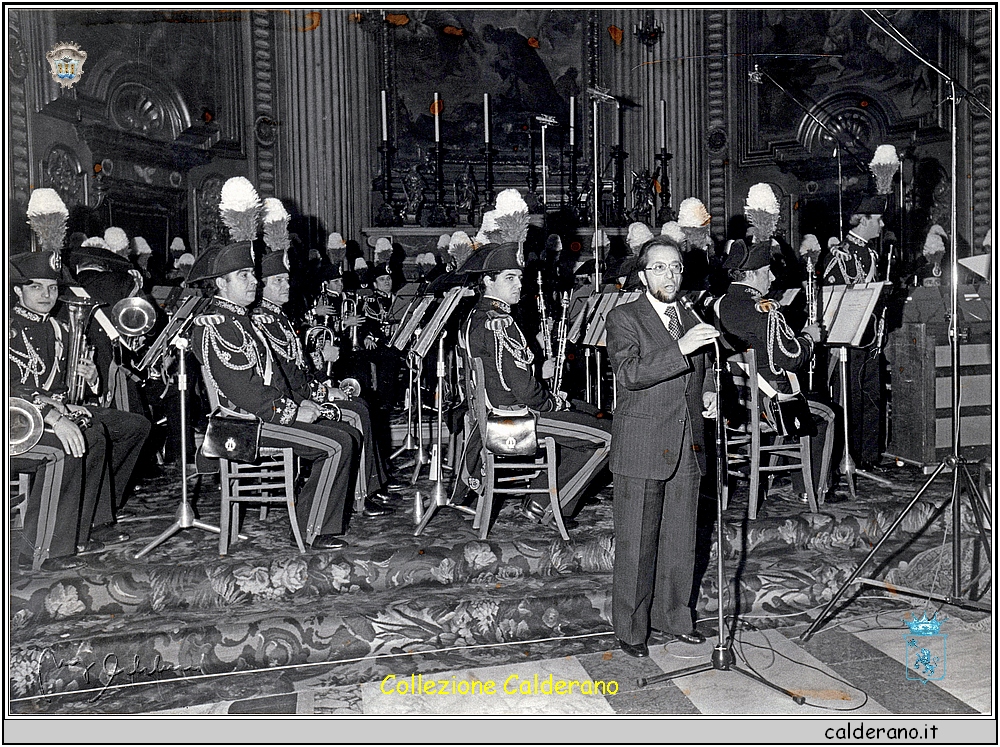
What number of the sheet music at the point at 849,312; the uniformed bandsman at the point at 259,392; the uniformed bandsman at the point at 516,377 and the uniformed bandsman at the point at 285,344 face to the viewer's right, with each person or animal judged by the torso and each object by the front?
3

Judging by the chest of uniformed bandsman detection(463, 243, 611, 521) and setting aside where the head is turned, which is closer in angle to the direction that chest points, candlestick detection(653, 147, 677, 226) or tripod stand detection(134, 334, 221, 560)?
the candlestick

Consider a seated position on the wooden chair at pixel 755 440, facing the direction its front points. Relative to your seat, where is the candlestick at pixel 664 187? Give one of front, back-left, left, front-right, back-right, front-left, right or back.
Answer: front-left

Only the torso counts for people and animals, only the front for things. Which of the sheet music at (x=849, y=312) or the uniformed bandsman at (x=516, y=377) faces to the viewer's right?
the uniformed bandsman

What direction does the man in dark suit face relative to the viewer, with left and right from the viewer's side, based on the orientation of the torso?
facing the viewer and to the right of the viewer

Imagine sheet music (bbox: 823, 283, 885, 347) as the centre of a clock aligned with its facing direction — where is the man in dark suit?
The man in dark suit is roughly at 11 o'clock from the sheet music.

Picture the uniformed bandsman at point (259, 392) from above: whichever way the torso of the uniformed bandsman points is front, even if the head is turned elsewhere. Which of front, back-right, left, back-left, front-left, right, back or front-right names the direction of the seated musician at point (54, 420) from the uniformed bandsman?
back

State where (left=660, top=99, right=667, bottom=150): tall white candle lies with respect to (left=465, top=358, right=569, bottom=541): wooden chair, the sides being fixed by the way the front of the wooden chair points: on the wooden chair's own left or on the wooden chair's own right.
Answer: on the wooden chair's own left

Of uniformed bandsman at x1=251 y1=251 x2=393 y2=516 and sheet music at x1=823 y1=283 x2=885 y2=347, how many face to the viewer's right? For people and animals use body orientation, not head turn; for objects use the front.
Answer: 1

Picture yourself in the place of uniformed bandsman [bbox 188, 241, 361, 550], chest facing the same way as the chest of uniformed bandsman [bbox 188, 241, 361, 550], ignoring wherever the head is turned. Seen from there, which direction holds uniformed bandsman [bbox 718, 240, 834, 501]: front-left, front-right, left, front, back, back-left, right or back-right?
front

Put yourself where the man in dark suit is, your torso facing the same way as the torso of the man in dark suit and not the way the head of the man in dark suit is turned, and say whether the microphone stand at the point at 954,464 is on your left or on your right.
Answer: on your left

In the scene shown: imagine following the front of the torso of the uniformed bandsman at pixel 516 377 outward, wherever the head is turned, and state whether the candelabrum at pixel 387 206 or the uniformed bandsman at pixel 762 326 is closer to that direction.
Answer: the uniformed bandsman

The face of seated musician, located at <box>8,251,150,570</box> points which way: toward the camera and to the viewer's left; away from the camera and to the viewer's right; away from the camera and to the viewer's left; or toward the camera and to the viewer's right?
toward the camera and to the viewer's right

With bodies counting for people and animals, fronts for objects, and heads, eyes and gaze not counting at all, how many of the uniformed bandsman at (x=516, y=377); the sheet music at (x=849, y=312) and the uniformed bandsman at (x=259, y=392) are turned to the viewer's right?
2

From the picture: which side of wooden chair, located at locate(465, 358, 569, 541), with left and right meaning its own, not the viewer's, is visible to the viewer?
right

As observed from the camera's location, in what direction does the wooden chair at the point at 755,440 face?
facing away from the viewer and to the right of the viewer
